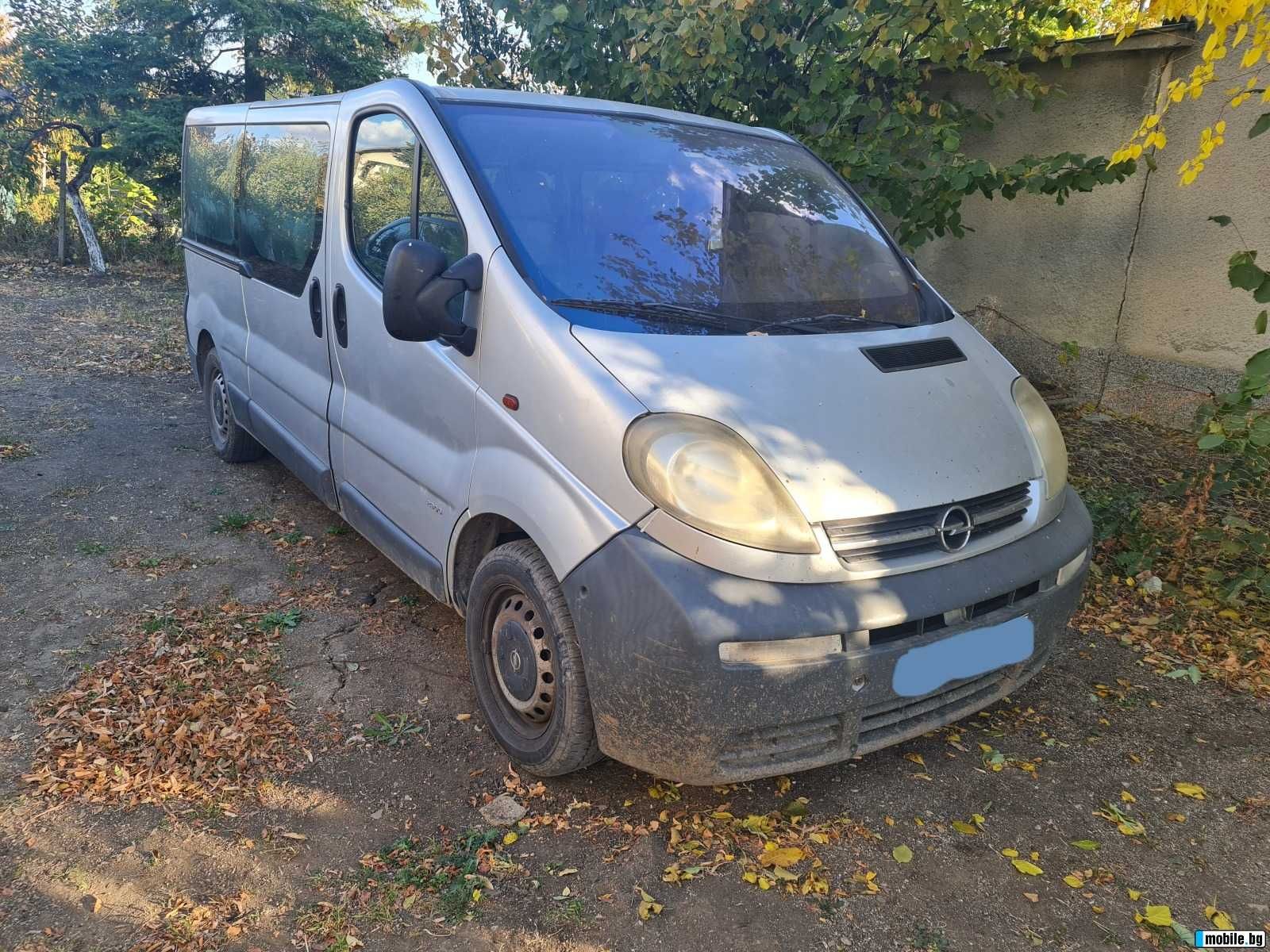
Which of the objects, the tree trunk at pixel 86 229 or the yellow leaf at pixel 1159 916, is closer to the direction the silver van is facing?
the yellow leaf

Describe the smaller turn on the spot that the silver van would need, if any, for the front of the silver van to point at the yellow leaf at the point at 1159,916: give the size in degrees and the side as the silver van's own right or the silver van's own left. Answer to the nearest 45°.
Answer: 0° — it already faces it

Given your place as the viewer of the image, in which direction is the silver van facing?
facing the viewer and to the right of the viewer

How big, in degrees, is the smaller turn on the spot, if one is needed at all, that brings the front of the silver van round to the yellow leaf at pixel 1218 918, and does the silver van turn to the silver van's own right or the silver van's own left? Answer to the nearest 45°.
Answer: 0° — it already faces it

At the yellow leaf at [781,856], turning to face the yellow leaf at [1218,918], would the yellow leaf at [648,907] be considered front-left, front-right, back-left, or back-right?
back-right

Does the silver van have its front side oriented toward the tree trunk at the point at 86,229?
no

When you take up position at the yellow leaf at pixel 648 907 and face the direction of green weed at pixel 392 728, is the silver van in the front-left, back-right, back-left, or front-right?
front-right

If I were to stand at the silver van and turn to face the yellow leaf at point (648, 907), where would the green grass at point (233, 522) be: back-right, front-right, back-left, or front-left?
back-right

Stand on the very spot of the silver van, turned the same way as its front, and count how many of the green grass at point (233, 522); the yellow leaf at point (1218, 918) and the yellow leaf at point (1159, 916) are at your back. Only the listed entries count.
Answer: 1
